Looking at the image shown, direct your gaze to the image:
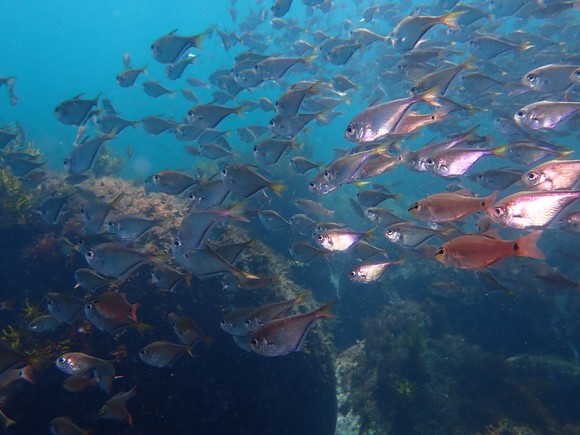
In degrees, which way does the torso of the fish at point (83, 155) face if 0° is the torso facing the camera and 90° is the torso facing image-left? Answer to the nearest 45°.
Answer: approximately 90°

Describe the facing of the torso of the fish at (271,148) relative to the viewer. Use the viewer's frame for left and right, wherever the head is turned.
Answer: facing to the left of the viewer

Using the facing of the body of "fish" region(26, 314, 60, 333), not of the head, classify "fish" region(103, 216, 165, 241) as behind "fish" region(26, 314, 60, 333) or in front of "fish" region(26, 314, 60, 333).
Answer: behind

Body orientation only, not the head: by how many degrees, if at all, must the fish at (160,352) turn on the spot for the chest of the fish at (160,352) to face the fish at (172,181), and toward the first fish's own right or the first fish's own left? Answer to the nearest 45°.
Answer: approximately 135° to the first fish's own right

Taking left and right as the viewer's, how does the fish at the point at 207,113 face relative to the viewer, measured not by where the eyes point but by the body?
facing to the left of the viewer

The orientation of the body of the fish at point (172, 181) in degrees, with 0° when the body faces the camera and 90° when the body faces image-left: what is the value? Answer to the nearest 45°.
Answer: approximately 90°

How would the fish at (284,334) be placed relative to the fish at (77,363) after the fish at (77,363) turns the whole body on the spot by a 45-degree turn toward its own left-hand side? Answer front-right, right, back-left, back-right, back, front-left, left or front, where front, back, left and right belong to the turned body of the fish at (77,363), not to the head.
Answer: left

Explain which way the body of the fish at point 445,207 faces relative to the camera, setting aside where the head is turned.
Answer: to the viewer's left

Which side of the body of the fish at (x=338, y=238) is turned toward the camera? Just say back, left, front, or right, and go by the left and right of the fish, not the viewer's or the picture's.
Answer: left

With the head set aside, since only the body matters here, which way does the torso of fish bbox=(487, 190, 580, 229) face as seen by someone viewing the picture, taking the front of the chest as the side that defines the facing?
to the viewer's left

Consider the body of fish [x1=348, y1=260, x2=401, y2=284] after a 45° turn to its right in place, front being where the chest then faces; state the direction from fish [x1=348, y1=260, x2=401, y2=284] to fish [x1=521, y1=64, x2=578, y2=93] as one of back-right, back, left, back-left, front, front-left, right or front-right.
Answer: right

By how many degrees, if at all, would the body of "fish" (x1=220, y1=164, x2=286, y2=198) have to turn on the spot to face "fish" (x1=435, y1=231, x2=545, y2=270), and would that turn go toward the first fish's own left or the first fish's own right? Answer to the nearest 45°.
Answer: approximately 135° to the first fish's own left
